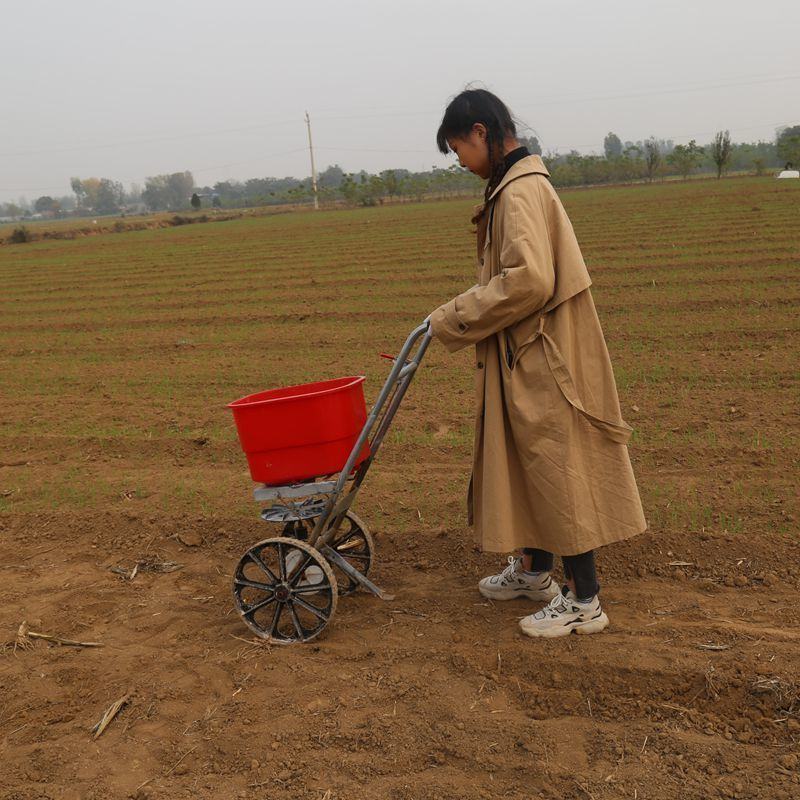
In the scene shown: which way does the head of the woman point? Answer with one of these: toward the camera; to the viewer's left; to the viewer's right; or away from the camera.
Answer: to the viewer's left

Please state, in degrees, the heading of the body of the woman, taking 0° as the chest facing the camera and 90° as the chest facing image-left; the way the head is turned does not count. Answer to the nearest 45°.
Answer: approximately 90°
